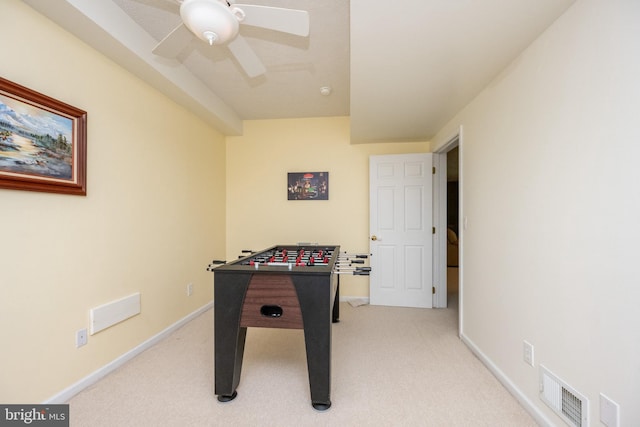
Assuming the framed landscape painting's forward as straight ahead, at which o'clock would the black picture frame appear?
The black picture frame is roughly at 10 o'clock from the framed landscape painting.

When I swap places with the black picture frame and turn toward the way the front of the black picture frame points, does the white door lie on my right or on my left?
on my left

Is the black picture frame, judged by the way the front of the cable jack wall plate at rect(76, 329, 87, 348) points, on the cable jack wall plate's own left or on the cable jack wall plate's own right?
on the cable jack wall plate's own left

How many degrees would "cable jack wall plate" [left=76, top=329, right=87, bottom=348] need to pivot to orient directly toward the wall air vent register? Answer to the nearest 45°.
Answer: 0° — it already faces it

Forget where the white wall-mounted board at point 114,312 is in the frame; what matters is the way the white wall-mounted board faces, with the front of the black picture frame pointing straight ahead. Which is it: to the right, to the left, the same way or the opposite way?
to the left

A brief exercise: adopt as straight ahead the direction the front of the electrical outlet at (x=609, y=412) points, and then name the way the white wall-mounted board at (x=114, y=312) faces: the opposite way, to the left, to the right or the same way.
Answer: the opposite way
